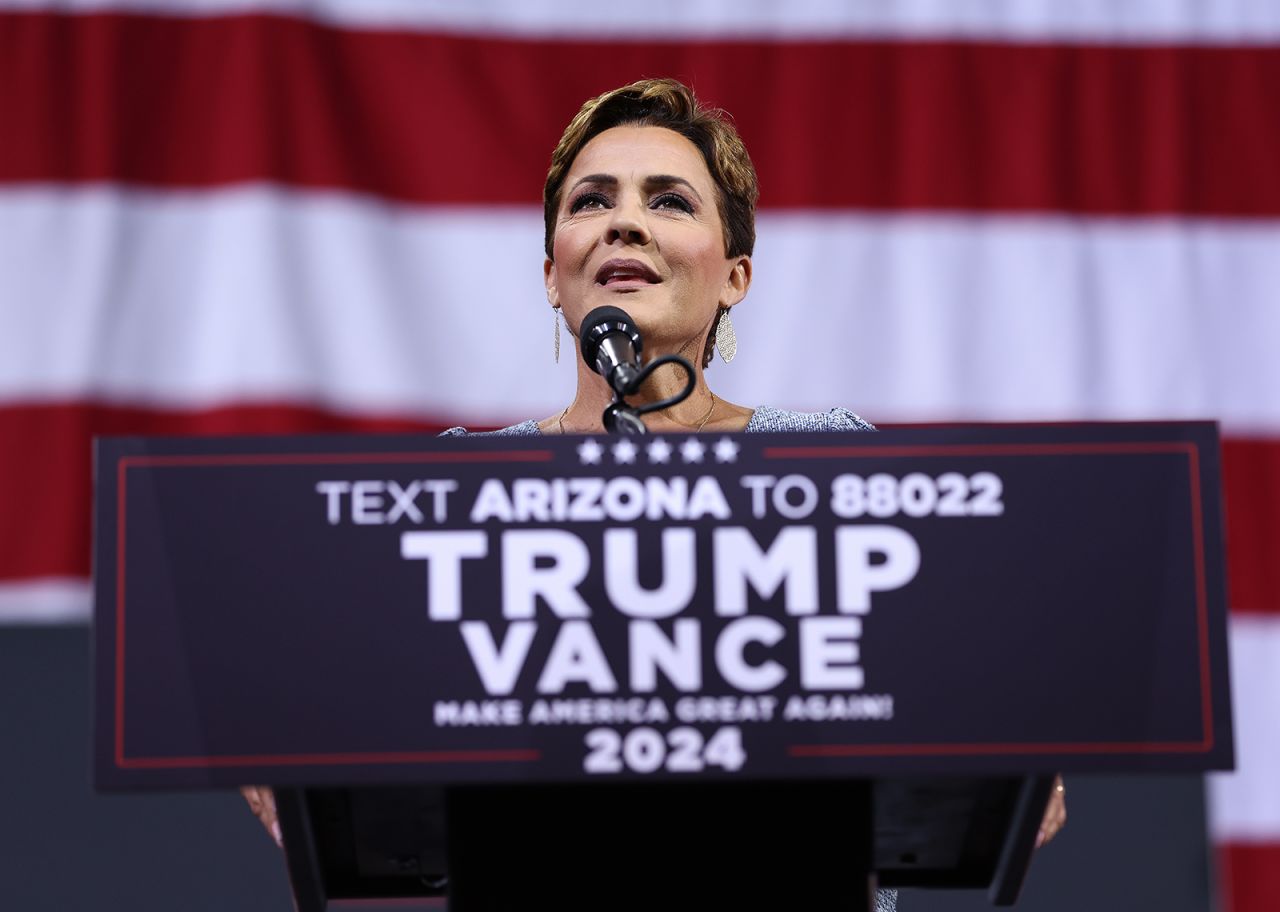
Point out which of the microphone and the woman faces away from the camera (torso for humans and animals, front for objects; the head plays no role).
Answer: the microphone

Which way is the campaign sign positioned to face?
toward the camera

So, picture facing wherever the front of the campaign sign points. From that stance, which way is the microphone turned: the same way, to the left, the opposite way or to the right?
the opposite way

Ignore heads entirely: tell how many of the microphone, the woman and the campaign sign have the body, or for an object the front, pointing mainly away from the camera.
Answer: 1

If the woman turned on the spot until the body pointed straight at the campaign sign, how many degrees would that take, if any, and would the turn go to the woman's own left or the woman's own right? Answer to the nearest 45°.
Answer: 0° — they already face it

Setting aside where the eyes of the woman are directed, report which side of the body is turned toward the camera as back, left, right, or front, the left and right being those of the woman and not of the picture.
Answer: front

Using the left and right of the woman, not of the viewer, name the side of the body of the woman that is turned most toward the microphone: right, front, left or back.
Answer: front

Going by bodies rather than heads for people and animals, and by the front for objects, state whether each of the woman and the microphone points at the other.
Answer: yes

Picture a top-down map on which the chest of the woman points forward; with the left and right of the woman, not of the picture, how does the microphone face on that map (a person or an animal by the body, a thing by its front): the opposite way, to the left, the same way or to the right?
the opposite way

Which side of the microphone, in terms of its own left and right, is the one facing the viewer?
back

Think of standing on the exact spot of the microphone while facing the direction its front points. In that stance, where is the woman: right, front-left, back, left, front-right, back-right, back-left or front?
front

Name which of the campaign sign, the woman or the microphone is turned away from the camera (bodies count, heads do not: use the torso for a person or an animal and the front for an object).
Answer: the microphone
